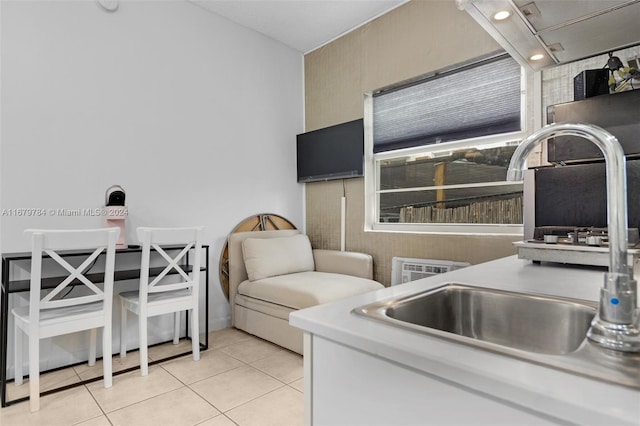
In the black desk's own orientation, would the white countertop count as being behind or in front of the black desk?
in front

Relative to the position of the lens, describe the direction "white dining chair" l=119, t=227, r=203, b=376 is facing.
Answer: facing away from the viewer and to the left of the viewer

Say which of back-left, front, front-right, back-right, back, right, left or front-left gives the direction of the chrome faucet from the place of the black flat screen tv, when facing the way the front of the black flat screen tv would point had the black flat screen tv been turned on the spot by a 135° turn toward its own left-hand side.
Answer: right

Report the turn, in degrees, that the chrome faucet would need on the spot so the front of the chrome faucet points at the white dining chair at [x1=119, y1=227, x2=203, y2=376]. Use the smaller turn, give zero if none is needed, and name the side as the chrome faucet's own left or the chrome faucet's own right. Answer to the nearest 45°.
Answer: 0° — it already faces it

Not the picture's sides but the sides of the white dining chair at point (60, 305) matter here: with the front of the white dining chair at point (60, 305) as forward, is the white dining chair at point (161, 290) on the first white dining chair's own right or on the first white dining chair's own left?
on the first white dining chair's own right

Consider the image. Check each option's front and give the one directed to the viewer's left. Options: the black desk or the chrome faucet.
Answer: the chrome faucet

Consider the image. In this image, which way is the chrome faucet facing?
to the viewer's left

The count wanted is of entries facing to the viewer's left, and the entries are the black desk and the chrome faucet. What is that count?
1

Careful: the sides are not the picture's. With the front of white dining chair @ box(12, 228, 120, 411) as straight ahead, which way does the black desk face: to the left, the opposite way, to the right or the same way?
the opposite way

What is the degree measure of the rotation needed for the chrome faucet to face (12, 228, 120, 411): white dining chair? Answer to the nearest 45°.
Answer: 0° — it already faces it

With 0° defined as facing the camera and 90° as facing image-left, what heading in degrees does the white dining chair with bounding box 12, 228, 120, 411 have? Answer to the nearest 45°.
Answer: approximately 135°

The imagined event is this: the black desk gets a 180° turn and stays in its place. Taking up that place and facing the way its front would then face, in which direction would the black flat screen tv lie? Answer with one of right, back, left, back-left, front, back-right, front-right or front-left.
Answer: back-right

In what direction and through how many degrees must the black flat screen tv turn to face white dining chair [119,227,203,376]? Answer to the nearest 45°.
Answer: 0° — it already faces it

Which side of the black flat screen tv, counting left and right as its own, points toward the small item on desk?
front

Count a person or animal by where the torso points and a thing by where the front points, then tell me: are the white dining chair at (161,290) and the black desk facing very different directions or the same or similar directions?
very different directions

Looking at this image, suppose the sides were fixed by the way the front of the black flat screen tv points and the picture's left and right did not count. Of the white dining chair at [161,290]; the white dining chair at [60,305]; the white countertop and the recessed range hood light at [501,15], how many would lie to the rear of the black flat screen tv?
0
